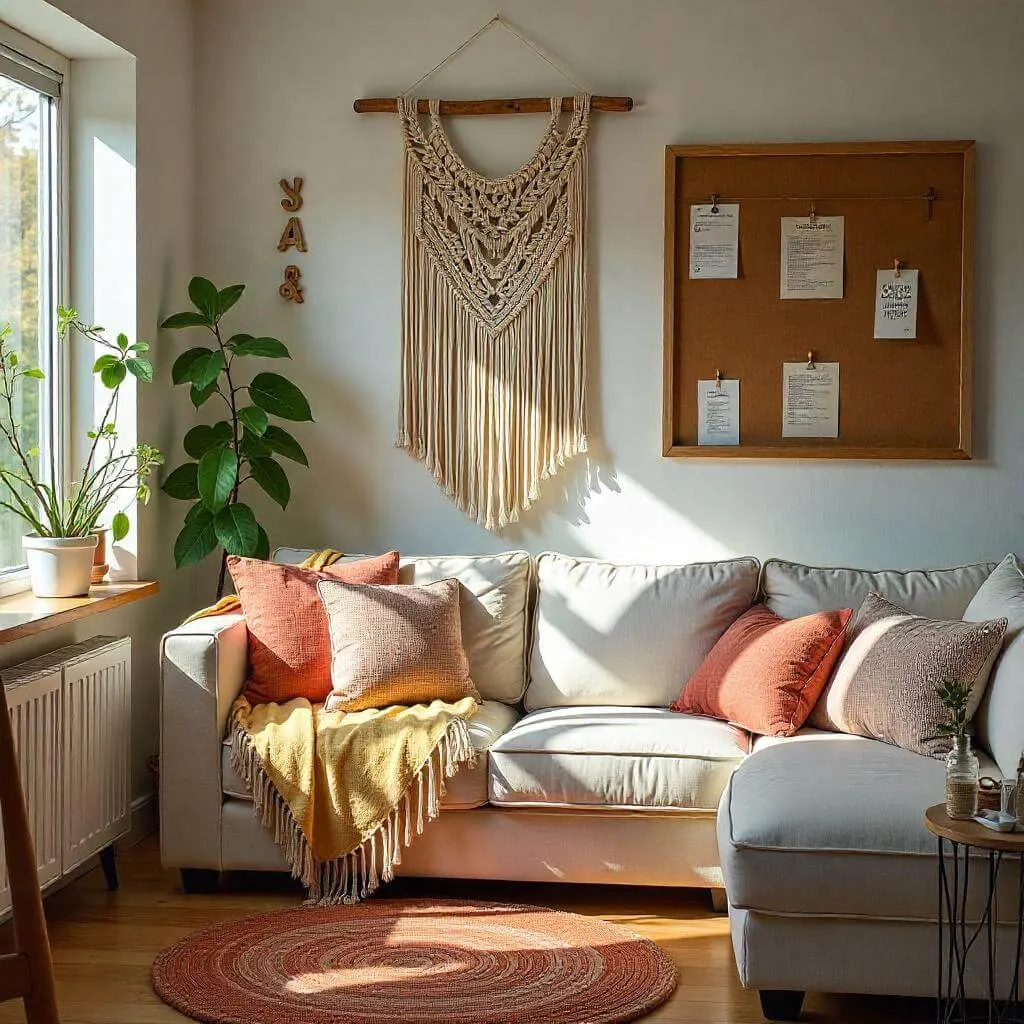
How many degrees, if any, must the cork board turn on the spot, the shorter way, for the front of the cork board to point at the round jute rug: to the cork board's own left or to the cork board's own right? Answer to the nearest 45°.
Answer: approximately 45° to the cork board's own right

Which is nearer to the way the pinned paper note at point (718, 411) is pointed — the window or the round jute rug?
the round jute rug

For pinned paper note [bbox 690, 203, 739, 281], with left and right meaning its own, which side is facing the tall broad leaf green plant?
right

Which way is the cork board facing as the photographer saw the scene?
facing the viewer

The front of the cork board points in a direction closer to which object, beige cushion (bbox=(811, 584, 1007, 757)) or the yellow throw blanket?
the beige cushion

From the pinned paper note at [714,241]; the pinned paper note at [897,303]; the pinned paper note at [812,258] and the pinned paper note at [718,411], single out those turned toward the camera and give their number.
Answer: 4

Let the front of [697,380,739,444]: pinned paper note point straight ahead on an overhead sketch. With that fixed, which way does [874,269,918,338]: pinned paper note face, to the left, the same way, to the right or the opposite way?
the same way

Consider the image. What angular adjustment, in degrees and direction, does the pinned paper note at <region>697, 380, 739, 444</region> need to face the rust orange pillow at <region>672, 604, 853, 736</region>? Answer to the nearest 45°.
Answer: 0° — it already faces it

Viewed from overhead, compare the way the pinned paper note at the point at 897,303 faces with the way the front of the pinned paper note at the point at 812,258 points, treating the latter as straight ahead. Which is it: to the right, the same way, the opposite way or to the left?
the same way

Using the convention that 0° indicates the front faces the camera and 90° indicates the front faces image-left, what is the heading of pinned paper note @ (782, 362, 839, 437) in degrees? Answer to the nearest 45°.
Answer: approximately 0°

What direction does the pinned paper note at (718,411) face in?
toward the camera

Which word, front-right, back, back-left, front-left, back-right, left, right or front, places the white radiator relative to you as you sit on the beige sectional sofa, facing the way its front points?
right
